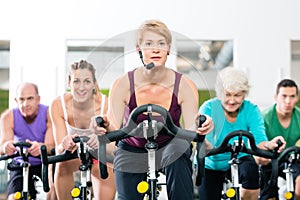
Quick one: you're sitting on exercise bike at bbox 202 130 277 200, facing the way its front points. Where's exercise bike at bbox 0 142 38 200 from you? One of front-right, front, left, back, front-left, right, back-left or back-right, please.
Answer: right

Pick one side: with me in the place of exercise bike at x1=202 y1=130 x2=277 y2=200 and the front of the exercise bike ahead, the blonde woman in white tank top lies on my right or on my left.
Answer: on my right

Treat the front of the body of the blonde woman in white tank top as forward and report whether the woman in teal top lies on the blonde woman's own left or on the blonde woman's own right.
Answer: on the blonde woman's own left

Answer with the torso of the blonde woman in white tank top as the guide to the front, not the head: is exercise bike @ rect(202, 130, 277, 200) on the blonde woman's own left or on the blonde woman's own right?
on the blonde woman's own left

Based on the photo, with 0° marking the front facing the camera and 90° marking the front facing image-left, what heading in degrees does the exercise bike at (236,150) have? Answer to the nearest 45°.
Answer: approximately 0°
